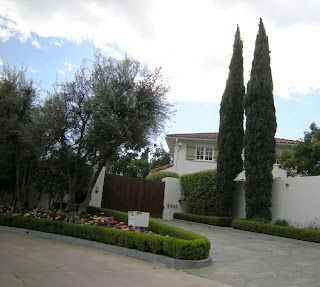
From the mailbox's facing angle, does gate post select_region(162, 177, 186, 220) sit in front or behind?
behind

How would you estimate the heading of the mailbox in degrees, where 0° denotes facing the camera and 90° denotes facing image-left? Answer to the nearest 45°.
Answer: approximately 45°

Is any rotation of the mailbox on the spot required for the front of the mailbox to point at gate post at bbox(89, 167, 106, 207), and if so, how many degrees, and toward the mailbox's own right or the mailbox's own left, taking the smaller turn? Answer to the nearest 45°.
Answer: approximately 135° to the mailbox's own right

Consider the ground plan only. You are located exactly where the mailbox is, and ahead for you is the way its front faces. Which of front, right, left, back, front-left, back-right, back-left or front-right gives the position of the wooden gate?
back-right

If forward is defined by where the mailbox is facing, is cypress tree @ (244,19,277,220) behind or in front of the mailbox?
behind

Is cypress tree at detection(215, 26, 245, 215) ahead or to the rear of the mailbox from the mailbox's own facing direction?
to the rear
